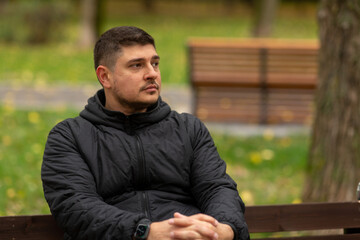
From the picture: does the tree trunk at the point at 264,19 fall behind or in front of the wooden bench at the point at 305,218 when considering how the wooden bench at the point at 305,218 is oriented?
behind

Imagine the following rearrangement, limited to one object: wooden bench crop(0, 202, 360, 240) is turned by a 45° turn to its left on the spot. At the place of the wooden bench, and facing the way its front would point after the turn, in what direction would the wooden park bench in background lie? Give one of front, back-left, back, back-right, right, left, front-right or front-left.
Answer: back-left

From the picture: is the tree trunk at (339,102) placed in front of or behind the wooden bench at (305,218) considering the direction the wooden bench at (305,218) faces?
behind

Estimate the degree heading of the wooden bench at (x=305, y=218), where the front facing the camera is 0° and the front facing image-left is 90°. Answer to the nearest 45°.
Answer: approximately 0°

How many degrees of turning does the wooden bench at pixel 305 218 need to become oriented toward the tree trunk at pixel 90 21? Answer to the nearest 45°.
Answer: approximately 180°
